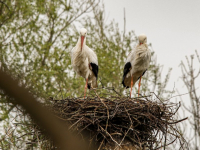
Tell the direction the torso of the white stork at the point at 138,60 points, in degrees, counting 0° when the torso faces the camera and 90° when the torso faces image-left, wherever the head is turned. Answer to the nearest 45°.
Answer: approximately 315°

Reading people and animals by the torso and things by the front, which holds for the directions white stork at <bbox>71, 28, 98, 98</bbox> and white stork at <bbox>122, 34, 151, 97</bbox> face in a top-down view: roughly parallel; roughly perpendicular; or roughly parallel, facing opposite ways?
roughly perpendicular

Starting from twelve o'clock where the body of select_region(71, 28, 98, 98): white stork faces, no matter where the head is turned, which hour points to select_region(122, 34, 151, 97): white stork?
select_region(122, 34, 151, 97): white stork is roughly at 8 o'clock from select_region(71, 28, 98, 98): white stork.

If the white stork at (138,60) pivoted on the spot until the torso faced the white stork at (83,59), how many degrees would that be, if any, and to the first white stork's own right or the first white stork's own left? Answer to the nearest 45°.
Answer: approximately 135° to the first white stork's own right

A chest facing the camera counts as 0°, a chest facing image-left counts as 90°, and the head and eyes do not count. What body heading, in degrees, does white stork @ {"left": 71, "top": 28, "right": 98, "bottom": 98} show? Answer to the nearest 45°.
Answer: approximately 45°
